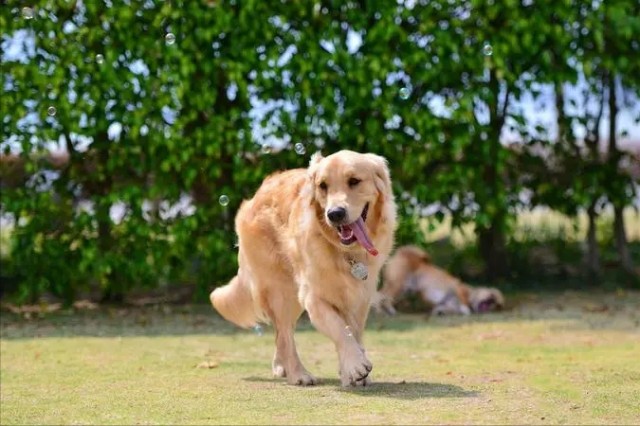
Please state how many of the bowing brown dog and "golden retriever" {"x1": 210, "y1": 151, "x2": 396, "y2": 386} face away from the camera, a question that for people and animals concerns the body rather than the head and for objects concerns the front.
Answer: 0

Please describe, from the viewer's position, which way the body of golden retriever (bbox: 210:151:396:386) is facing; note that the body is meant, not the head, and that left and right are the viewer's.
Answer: facing the viewer and to the right of the viewer

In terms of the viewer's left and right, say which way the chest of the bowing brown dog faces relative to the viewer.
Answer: facing to the right of the viewer

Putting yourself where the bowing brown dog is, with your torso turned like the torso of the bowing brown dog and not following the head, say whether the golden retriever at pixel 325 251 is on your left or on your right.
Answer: on your right

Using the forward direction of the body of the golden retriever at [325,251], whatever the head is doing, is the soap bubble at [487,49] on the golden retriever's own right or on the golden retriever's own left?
on the golden retriever's own left

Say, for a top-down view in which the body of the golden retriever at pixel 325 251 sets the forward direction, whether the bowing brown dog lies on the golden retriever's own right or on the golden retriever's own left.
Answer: on the golden retriever's own left
